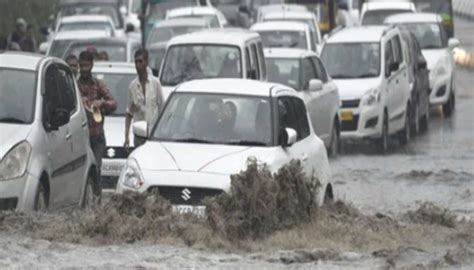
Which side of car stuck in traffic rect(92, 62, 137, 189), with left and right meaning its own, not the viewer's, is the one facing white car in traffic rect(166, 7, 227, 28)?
back

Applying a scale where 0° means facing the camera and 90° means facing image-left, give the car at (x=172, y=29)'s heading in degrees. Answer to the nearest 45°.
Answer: approximately 45°

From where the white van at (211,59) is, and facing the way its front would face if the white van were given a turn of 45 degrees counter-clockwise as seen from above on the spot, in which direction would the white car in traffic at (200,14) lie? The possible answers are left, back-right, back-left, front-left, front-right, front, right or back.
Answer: back

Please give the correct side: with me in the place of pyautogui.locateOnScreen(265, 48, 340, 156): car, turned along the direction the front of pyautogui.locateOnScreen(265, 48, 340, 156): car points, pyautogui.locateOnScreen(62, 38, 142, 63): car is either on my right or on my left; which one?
on my right

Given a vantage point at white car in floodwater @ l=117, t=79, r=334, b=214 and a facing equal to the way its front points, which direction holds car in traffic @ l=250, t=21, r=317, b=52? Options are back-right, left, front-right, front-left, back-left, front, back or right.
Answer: back-right
